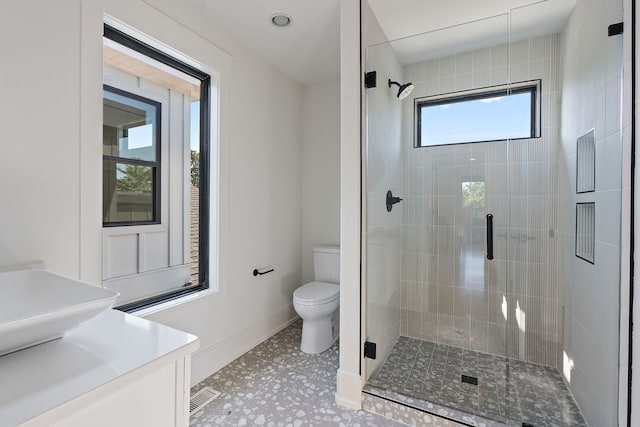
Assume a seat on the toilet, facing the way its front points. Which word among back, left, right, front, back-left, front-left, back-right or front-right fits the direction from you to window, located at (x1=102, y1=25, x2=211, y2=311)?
front-right

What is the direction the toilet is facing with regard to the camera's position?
facing the viewer and to the left of the viewer

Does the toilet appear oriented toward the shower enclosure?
no

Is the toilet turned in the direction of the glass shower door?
no

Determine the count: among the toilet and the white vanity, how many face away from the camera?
0

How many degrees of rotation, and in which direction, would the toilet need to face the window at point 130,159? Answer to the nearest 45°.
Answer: approximately 45° to its right

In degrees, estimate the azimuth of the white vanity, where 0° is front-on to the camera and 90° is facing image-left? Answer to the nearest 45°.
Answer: approximately 315°

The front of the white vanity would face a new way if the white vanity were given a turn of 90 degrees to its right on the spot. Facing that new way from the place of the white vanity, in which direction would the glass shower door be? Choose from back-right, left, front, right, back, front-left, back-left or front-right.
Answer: back-left

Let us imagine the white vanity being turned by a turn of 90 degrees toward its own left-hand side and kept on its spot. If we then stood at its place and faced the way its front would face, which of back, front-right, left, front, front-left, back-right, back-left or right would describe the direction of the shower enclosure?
front-right

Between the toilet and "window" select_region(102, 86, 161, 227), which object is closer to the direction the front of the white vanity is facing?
the toilet
